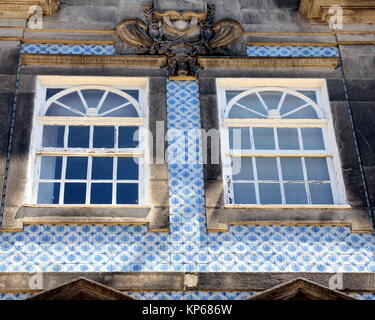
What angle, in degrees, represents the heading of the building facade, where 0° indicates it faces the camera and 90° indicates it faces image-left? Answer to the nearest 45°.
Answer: approximately 0°
